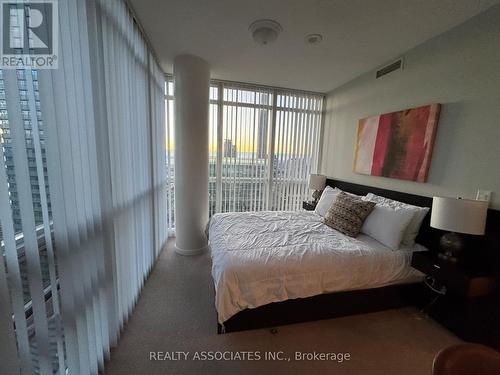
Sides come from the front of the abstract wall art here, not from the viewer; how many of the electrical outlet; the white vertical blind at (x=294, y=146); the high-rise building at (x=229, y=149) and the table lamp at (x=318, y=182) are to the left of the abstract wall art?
1

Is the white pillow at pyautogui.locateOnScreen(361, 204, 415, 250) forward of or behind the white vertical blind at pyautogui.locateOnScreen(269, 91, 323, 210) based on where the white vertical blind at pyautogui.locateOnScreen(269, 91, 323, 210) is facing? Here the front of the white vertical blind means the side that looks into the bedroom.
forward

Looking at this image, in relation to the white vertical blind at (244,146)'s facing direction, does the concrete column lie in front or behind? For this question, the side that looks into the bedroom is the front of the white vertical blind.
in front

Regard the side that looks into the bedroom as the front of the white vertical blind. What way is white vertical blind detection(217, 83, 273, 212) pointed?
toward the camera

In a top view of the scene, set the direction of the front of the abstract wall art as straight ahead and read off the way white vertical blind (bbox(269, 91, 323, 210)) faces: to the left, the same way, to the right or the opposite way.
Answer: to the left

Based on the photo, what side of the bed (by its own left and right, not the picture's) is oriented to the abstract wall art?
back

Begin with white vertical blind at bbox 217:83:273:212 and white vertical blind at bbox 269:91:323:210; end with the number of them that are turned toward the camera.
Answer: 2

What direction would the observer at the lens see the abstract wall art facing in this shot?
facing the viewer and to the left of the viewer

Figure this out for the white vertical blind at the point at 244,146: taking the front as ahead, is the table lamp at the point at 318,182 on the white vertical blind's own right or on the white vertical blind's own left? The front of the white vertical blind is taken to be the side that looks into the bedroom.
on the white vertical blind's own left

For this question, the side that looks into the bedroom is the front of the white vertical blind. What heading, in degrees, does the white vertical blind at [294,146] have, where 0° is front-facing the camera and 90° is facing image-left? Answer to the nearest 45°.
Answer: approximately 0°

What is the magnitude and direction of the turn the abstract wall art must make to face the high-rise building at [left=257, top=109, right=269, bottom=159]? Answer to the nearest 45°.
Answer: approximately 45° to its right
